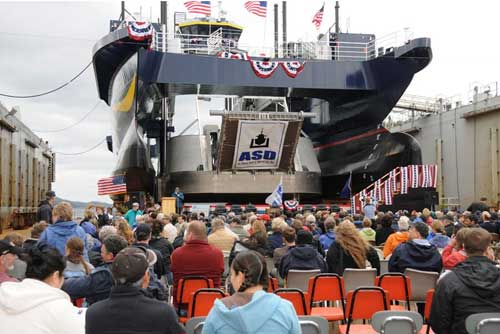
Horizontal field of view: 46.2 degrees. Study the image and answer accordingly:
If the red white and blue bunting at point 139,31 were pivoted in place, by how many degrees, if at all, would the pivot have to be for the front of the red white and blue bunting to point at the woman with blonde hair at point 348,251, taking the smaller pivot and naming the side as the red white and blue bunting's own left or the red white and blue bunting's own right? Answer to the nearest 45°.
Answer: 0° — it already faces them

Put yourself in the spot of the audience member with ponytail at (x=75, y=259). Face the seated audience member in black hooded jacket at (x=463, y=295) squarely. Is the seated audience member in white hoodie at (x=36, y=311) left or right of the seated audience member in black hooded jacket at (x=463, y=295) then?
right

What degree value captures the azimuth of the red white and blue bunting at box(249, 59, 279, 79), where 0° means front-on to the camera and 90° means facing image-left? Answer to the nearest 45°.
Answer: approximately 0°

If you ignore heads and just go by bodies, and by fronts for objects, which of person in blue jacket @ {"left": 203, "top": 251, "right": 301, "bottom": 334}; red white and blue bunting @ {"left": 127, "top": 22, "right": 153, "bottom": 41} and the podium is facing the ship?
the person in blue jacket

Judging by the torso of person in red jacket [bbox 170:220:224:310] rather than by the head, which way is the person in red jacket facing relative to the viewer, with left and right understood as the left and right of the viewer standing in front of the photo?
facing away from the viewer

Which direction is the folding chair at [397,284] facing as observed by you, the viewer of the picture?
facing away from the viewer

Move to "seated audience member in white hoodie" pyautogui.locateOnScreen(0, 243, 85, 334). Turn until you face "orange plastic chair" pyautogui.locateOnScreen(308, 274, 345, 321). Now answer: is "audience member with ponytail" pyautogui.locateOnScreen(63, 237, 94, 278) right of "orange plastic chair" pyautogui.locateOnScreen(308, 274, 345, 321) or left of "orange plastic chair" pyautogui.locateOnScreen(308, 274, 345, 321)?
left

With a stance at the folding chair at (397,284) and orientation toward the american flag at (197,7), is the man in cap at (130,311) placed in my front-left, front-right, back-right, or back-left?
back-left

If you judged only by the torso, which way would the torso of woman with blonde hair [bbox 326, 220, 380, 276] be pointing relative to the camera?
away from the camera

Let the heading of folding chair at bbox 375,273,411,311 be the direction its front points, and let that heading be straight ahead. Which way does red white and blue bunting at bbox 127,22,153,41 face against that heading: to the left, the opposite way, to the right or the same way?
the opposite way

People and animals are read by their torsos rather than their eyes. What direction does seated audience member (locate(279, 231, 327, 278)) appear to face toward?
away from the camera

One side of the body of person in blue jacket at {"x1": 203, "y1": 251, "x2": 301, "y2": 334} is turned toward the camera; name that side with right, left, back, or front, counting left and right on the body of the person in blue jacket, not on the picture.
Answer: back

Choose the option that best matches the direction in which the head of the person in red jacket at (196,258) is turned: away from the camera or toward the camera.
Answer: away from the camera

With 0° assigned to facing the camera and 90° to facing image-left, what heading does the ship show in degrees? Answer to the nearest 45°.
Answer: approximately 0°
